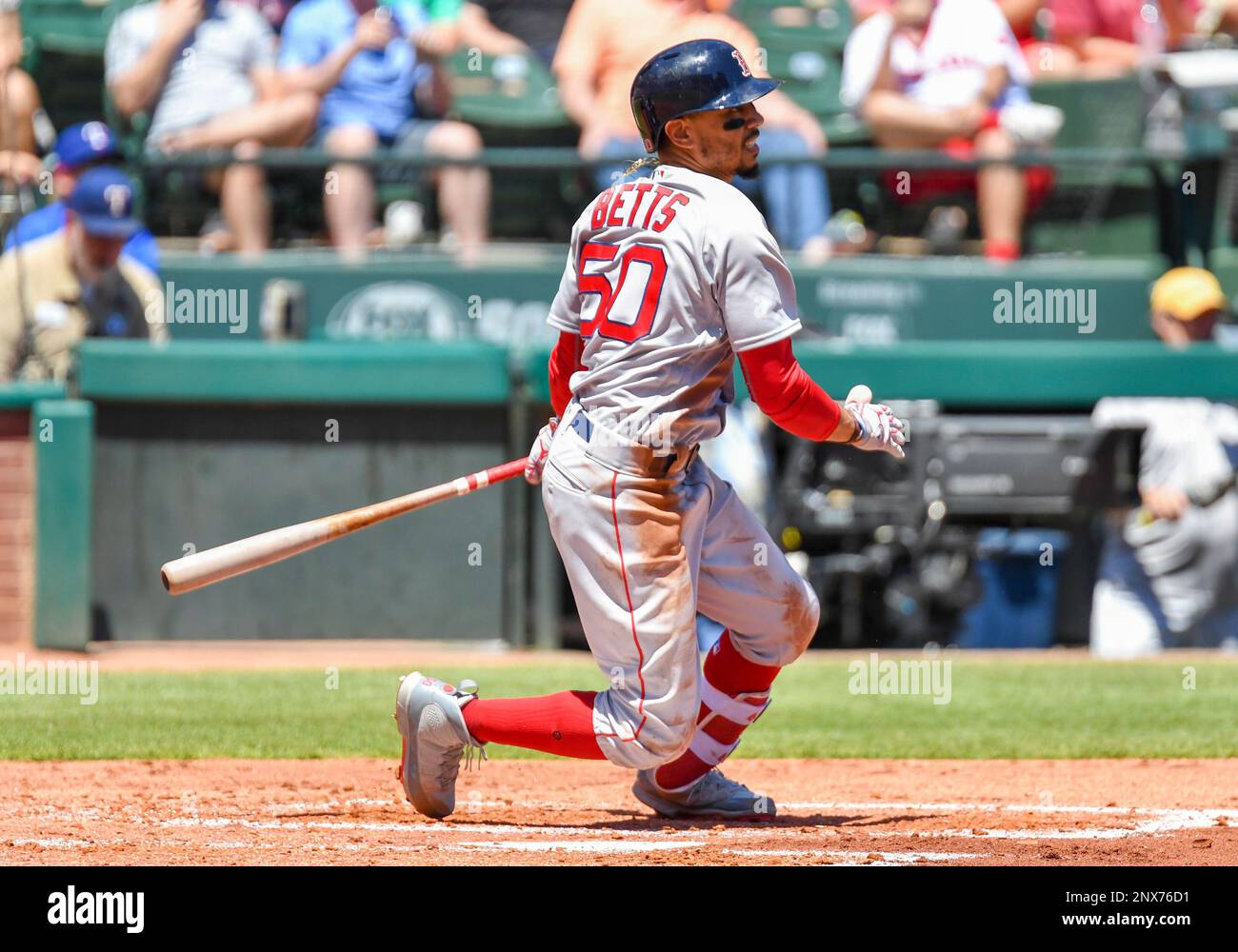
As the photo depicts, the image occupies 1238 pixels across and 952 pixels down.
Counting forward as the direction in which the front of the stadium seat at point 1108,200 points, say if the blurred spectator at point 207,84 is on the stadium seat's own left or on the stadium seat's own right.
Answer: on the stadium seat's own right

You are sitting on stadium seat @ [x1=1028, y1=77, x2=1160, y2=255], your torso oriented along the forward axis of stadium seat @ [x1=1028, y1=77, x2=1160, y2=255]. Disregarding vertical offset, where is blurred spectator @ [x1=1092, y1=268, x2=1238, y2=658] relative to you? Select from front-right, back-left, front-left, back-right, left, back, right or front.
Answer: front

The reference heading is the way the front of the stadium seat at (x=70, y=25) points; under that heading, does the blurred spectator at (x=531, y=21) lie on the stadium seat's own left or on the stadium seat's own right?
on the stadium seat's own left

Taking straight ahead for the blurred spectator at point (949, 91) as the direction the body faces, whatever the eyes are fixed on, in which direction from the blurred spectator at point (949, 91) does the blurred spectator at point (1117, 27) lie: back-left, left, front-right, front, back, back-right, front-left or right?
back-left

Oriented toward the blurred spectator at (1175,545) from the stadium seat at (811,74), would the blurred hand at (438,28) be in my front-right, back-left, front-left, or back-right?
back-right

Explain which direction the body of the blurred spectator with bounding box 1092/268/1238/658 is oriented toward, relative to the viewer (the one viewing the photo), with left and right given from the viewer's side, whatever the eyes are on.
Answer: facing the viewer and to the left of the viewer

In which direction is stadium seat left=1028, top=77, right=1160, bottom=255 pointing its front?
toward the camera

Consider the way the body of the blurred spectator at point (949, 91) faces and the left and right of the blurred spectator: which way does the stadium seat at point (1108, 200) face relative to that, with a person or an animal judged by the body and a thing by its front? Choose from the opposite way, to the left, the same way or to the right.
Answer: the same way

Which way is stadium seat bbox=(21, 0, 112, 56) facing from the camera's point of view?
toward the camera

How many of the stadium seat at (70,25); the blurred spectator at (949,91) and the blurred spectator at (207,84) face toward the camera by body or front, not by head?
3

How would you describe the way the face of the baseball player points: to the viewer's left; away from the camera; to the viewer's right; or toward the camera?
to the viewer's right

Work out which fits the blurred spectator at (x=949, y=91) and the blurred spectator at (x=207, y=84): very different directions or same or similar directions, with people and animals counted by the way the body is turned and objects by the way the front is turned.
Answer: same or similar directions

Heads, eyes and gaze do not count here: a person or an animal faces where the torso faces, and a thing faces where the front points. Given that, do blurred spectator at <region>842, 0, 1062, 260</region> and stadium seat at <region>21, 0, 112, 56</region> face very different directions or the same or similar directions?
same or similar directions
